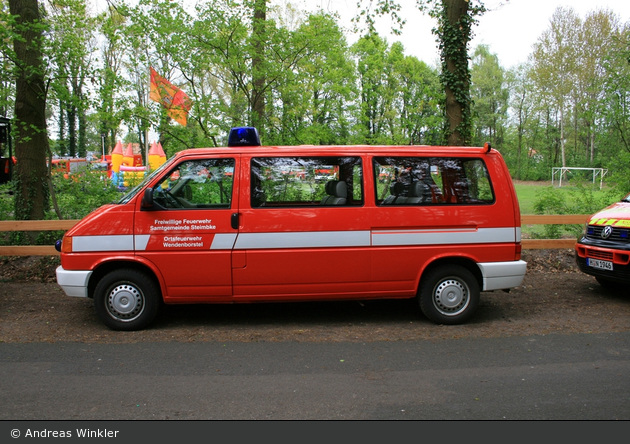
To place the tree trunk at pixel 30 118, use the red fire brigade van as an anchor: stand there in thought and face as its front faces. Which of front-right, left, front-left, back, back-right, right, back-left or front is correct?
front-right

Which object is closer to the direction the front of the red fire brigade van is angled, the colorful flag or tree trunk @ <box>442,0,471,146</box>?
the colorful flag

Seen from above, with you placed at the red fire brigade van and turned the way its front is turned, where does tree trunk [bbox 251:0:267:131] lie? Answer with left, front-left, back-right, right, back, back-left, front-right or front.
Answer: right

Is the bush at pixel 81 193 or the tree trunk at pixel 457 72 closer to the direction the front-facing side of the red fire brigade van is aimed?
the bush

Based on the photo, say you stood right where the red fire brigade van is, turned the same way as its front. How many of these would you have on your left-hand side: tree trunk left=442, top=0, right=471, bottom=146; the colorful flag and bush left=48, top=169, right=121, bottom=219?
0

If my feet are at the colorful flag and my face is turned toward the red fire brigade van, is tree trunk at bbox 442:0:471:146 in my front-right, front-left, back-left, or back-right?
front-left

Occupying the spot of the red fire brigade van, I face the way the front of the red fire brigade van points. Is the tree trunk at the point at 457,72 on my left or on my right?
on my right

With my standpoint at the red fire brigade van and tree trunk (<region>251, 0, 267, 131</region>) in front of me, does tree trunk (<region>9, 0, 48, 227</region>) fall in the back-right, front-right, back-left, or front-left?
front-left

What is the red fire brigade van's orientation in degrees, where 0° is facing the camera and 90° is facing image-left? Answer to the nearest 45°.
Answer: approximately 90°

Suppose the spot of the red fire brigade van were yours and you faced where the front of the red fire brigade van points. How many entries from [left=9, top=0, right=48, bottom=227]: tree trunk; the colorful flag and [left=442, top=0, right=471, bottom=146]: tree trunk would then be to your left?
0

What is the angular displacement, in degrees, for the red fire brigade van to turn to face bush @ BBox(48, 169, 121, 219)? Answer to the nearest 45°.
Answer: approximately 45° to its right

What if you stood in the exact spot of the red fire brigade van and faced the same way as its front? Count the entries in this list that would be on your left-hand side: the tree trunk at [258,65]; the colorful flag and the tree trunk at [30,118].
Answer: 0

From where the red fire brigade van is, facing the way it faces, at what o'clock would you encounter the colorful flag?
The colorful flag is roughly at 2 o'clock from the red fire brigade van.

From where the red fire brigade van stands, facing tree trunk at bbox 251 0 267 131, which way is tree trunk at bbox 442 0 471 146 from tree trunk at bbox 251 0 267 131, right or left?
right

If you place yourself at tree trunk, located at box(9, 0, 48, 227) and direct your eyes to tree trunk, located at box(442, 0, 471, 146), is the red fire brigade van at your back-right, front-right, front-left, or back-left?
front-right

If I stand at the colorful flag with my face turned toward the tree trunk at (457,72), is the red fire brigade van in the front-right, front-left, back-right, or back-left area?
front-right
